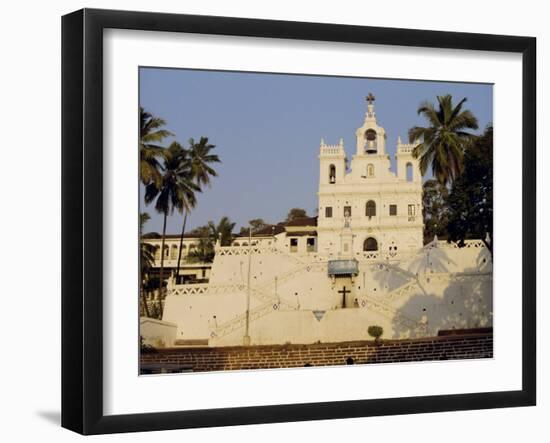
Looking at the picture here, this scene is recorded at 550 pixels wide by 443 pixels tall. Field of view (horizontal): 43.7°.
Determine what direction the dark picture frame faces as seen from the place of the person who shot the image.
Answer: facing the viewer and to the right of the viewer
